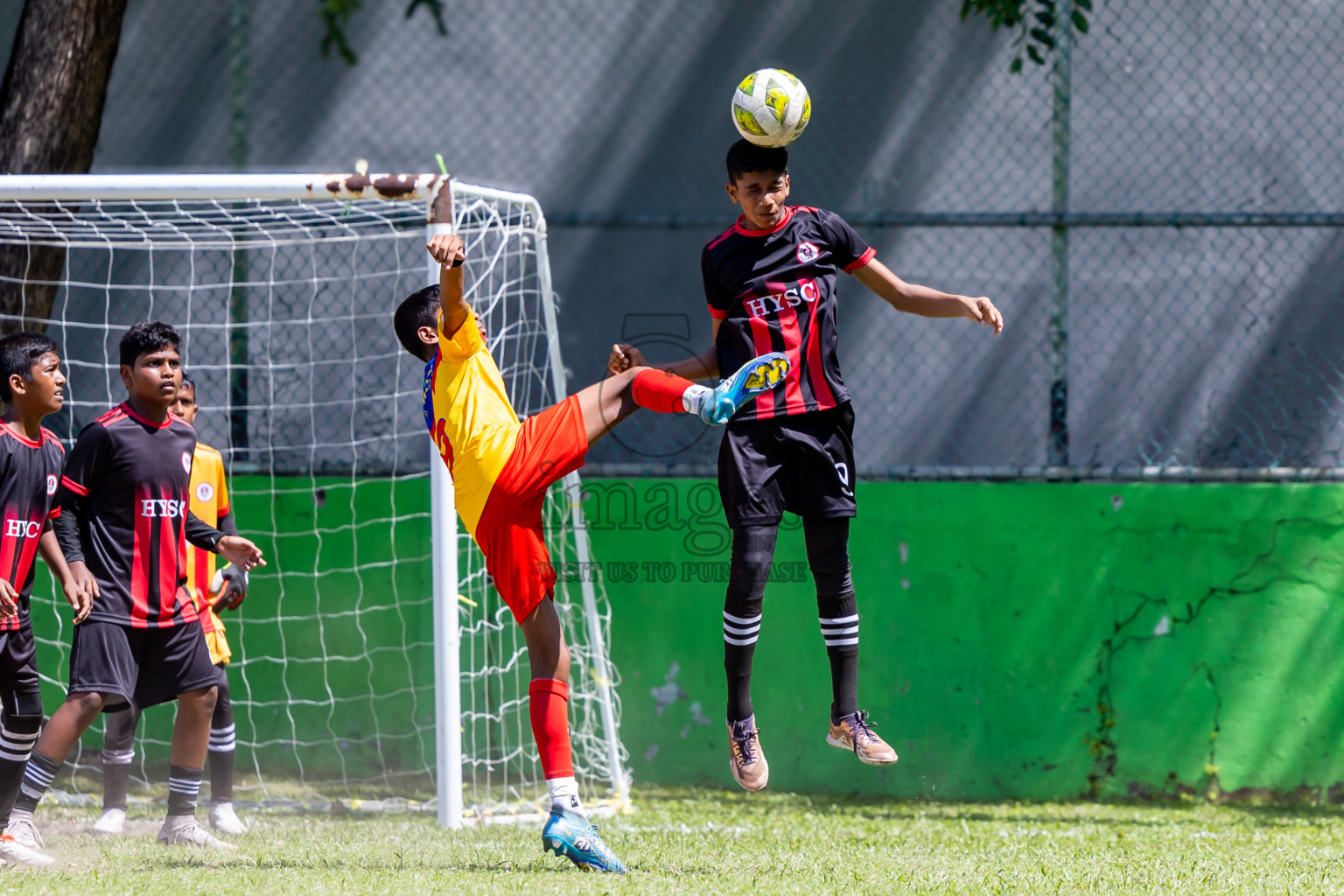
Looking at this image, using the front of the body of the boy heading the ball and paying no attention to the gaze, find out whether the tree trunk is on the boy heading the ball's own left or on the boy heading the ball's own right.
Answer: on the boy heading the ball's own right

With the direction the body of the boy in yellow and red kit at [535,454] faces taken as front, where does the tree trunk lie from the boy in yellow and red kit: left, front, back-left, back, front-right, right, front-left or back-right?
back-left

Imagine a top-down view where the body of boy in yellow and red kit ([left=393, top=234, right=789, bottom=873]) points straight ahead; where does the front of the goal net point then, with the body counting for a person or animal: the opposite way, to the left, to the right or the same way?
to the right

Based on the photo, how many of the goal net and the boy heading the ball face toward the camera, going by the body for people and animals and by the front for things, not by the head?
2

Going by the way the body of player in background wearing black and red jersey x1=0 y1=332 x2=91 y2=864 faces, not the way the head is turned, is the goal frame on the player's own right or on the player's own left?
on the player's own left

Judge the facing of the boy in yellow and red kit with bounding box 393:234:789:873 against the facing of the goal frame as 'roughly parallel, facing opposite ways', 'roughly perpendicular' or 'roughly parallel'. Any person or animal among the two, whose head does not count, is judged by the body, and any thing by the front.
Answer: roughly perpendicular

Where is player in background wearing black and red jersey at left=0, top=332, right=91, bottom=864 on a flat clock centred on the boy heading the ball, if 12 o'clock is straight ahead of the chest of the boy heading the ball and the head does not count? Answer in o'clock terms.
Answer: The player in background wearing black and red jersey is roughly at 3 o'clock from the boy heading the ball.

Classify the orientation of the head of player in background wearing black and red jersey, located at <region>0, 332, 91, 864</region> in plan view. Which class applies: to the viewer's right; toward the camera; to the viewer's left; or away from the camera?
to the viewer's right
